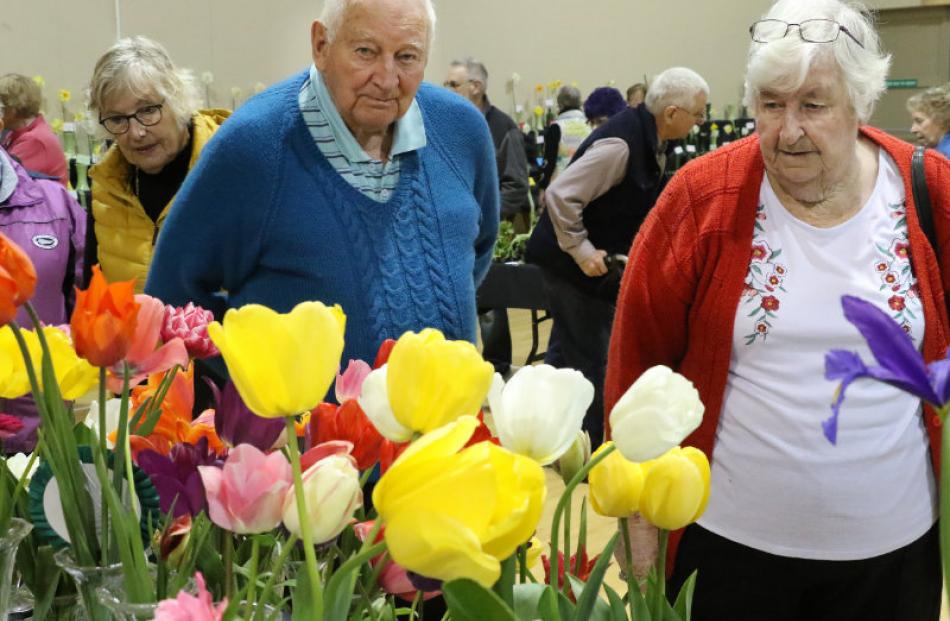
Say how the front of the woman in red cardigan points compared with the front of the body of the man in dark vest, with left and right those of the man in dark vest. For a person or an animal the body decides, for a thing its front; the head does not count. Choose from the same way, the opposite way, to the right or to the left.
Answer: to the right

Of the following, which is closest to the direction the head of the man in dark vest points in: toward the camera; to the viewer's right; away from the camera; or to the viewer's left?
to the viewer's right

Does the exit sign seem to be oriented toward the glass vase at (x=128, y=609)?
yes

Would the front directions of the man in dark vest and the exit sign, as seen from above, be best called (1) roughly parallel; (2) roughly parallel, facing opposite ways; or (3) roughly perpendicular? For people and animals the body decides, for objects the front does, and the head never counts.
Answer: roughly perpendicular

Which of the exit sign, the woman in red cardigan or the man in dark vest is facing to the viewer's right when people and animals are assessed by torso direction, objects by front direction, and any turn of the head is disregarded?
the man in dark vest

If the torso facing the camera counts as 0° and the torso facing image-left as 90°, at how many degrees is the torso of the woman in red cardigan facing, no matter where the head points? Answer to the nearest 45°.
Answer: approximately 0°

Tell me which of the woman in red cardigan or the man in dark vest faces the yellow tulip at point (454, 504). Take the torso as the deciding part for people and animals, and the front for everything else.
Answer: the woman in red cardigan

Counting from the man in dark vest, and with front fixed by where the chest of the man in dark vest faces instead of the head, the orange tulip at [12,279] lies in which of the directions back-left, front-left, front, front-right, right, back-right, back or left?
right

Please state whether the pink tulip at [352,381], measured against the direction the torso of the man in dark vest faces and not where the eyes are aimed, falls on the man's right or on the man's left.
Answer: on the man's right

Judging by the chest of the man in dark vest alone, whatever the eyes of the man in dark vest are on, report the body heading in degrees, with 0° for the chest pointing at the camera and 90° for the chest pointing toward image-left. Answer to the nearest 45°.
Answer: approximately 270°

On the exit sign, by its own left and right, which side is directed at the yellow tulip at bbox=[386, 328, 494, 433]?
front

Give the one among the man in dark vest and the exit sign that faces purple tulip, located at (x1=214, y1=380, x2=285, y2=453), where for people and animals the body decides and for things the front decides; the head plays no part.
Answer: the exit sign
